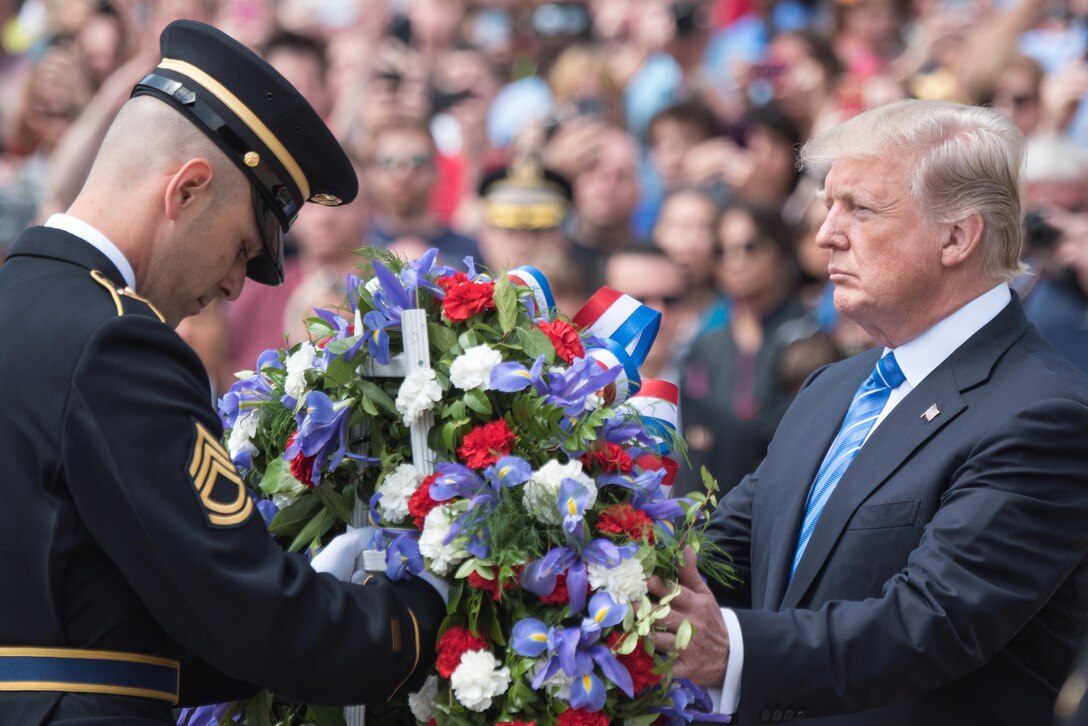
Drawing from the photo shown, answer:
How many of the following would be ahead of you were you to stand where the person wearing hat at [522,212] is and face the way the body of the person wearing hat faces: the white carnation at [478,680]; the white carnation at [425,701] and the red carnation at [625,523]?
3

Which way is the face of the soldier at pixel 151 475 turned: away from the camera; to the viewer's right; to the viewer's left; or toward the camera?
to the viewer's right

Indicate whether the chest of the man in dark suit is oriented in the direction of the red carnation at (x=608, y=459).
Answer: yes

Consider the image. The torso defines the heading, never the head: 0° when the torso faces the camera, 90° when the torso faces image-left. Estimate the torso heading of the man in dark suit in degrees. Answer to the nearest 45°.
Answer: approximately 45°

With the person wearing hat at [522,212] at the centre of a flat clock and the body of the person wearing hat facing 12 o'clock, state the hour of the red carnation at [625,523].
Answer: The red carnation is roughly at 12 o'clock from the person wearing hat.

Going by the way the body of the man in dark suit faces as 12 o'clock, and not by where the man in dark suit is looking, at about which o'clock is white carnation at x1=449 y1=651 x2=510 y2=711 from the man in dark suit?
The white carnation is roughly at 12 o'clock from the man in dark suit.

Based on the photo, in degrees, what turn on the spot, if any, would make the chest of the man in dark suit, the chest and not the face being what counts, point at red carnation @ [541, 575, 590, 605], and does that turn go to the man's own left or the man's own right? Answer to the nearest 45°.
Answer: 0° — they already face it

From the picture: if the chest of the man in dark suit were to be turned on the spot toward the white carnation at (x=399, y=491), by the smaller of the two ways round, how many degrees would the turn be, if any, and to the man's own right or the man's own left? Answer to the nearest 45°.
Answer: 0° — they already face it

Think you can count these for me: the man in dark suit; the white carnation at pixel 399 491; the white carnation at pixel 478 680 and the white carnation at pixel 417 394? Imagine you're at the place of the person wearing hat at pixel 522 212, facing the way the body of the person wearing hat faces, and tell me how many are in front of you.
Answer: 4
